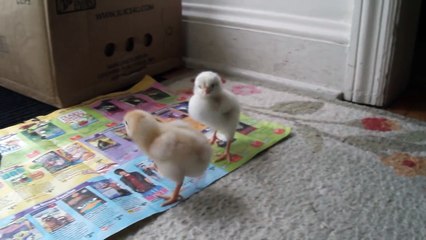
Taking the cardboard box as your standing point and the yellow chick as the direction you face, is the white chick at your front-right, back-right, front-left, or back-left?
front-left

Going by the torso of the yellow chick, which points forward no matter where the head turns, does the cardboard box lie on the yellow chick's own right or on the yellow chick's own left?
on the yellow chick's own right

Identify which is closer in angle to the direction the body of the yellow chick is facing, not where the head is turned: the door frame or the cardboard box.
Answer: the cardboard box

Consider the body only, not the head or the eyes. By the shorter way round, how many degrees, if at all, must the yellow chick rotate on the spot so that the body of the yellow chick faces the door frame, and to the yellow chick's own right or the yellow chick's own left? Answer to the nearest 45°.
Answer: approximately 135° to the yellow chick's own right

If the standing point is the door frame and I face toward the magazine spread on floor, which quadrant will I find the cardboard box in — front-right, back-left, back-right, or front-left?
front-right

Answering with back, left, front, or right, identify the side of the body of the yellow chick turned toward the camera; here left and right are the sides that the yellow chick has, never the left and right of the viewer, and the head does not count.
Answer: left
